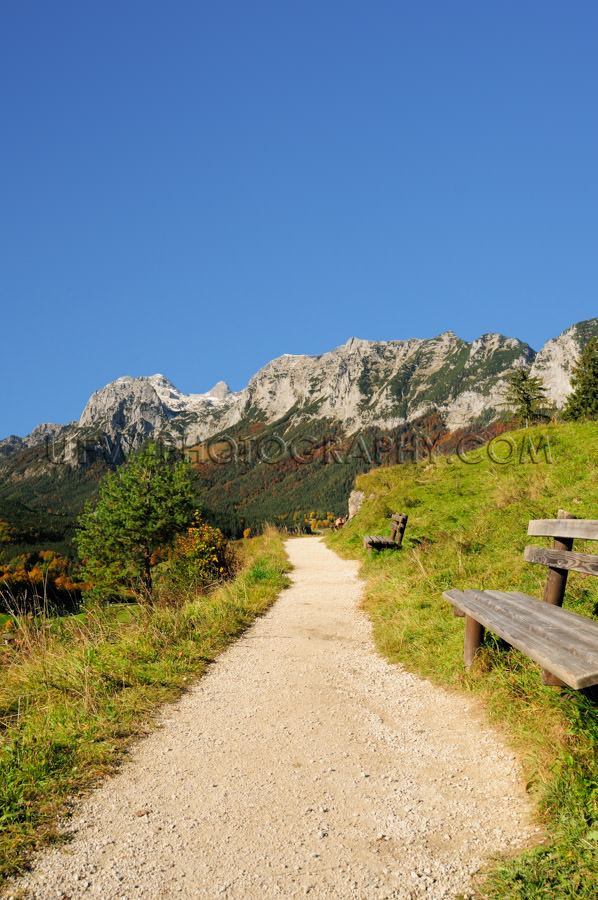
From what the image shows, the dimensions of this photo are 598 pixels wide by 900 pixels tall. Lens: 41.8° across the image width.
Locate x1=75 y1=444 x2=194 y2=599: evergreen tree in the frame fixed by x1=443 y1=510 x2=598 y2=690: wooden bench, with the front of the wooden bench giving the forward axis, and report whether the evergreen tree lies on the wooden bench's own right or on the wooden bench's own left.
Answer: on the wooden bench's own right

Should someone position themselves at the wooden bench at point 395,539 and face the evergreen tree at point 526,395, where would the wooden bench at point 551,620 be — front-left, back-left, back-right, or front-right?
back-right

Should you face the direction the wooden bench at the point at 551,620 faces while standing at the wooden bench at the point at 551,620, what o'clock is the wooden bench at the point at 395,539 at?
the wooden bench at the point at 395,539 is roughly at 4 o'clock from the wooden bench at the point at 551,620.

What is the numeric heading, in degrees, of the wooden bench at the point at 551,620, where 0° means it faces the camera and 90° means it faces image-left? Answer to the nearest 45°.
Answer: approximately 45°

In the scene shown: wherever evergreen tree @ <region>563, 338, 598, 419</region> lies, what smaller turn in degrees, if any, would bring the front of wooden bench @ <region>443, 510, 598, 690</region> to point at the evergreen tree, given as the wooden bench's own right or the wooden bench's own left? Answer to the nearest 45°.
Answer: approximately 135° to the wooden bench's own right

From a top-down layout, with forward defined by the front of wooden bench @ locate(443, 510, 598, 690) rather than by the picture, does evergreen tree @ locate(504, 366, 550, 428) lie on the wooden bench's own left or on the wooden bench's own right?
on the wooden bench's own right
